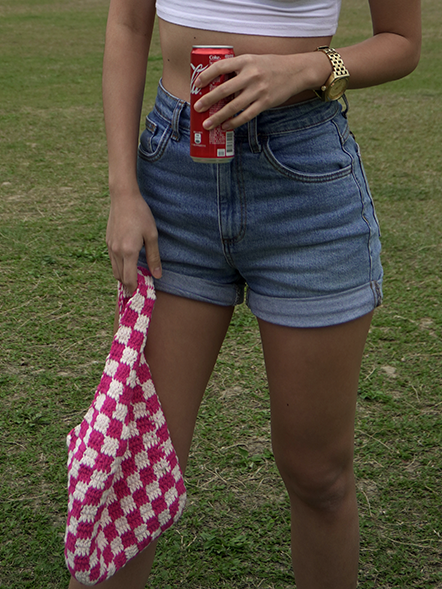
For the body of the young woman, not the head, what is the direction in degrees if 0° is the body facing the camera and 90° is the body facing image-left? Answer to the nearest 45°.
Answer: approximately 45°
